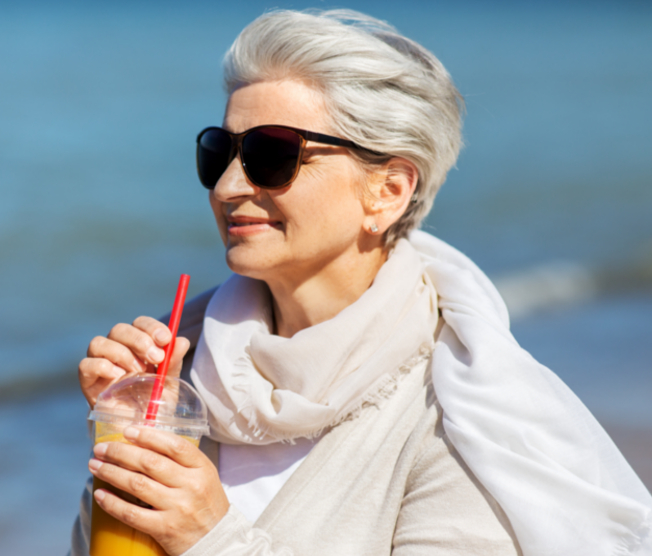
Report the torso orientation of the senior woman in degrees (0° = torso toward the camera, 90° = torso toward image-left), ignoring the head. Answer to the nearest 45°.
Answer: approximately 45°
